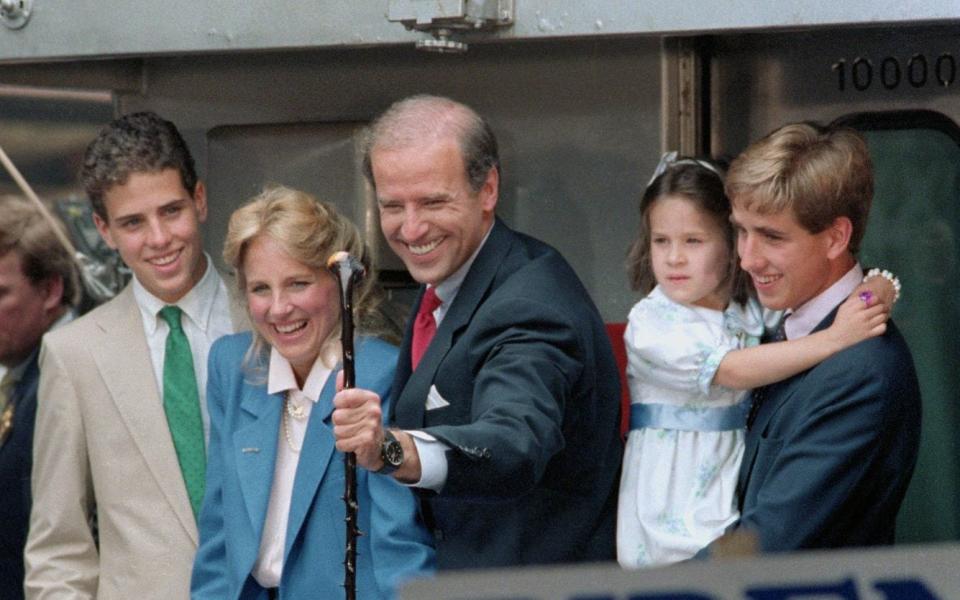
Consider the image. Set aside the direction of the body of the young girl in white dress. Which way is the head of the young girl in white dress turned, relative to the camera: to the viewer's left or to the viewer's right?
to the viewer's left

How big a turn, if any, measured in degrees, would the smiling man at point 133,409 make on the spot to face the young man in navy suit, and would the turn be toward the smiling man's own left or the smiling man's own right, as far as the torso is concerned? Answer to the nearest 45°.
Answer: approximately 45° to the smiling man's own left

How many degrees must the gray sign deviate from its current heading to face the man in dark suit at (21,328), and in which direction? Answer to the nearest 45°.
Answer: approximately 135° to its right

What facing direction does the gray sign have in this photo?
toward the camera

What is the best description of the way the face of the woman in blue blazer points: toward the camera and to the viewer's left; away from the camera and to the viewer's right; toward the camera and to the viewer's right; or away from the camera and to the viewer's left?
toward the camera and to the viewer's right

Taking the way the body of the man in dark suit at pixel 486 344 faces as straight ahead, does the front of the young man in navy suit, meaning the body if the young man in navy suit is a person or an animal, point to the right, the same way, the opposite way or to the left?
the same way

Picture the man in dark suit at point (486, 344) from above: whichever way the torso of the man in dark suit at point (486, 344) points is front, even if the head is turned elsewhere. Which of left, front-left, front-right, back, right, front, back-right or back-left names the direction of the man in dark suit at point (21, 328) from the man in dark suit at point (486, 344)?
right

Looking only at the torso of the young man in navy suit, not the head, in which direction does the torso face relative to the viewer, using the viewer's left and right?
facing the viewer and to the left of the viewer

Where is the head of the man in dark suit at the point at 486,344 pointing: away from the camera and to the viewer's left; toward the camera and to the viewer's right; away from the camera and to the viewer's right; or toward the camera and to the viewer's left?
toward the camera and to the viewer's left

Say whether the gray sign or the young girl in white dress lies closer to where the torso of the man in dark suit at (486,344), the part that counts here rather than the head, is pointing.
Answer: the gray sign

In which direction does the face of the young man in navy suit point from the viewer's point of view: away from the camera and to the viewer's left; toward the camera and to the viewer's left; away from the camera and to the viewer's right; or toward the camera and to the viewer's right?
toward the camera and to the viewer's left

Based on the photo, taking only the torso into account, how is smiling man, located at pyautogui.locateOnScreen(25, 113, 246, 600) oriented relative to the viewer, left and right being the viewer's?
facing the viewer

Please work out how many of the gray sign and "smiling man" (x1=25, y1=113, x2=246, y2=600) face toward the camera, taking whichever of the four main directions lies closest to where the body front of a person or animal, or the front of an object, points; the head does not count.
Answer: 2

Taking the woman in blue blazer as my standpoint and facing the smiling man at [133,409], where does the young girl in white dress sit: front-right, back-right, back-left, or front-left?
back-right

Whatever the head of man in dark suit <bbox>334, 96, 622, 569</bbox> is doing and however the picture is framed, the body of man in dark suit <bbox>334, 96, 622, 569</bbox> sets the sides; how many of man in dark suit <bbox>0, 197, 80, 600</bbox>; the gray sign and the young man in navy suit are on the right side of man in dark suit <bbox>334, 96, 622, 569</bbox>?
1
